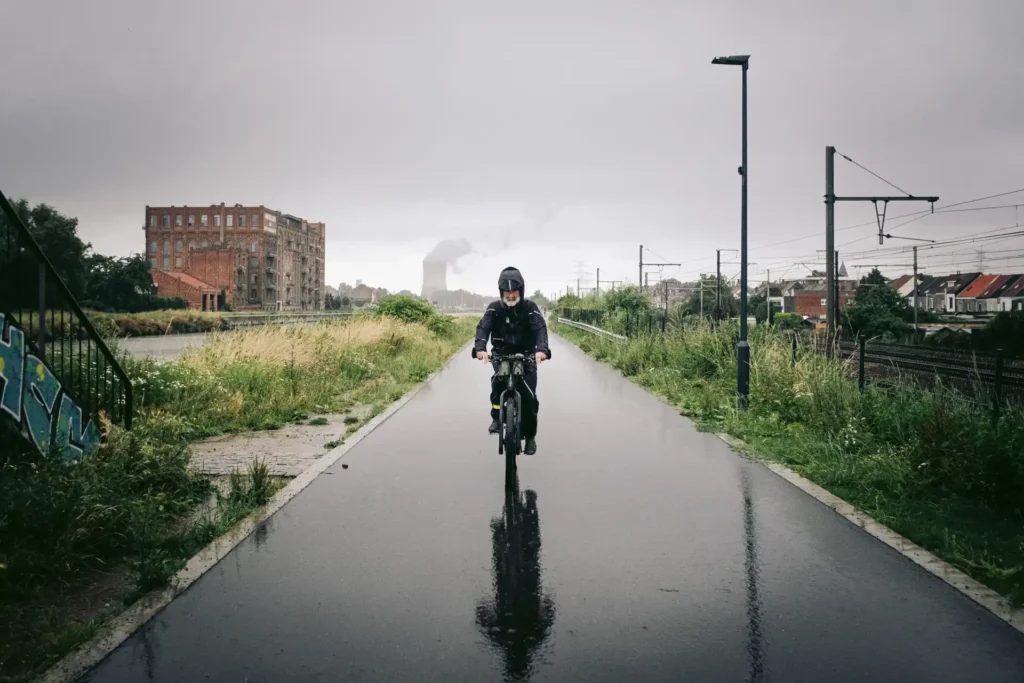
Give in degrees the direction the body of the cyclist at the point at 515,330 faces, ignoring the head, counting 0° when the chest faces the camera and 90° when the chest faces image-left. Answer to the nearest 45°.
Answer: approximately 0°

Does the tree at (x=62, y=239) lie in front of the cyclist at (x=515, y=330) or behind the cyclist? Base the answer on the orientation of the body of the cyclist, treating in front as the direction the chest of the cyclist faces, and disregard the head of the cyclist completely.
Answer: behind

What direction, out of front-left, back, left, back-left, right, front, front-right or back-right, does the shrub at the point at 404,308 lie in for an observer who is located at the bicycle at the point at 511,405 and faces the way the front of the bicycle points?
back

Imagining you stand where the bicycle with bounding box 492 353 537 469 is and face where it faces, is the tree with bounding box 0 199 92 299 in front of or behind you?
behind

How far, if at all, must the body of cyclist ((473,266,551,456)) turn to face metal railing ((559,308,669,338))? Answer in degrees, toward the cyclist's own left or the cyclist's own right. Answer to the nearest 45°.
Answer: approximately 180°

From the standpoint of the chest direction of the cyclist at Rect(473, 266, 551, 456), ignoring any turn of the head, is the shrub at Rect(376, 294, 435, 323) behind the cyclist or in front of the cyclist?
behind
